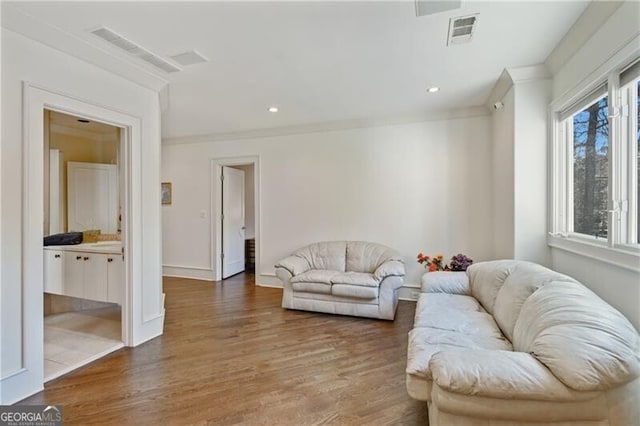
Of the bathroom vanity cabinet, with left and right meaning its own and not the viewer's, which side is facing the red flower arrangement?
left

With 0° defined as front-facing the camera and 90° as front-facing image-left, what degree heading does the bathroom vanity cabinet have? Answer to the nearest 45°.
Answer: approximately 45°

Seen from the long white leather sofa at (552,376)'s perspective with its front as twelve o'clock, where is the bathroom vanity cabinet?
The bathroom vanity cabinet is roughly at 12 o'clock from the long white leather sofa.

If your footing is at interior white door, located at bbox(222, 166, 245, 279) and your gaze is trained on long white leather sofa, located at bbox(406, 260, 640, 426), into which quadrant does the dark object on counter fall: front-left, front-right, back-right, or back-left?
front-right

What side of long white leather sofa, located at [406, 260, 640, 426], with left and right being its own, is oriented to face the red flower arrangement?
right

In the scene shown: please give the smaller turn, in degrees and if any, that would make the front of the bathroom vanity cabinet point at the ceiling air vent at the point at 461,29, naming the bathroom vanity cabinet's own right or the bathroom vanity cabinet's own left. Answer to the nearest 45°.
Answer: approximately 90° to the bathroom vanity cabinet's own left

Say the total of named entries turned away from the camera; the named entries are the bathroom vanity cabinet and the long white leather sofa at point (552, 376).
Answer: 0

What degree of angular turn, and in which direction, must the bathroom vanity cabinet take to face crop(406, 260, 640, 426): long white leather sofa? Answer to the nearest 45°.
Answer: approximately 45° to its left

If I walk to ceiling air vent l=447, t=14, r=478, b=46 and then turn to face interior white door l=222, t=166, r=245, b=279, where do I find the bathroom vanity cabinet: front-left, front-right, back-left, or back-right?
front-left

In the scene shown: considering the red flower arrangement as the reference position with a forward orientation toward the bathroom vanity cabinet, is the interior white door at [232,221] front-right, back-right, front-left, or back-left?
front-right

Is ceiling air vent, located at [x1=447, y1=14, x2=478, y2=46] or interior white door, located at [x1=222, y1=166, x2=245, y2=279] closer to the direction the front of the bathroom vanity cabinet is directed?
the ceiling air vent

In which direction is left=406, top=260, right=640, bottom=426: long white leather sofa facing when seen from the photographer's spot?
facing to the left of the viewer
